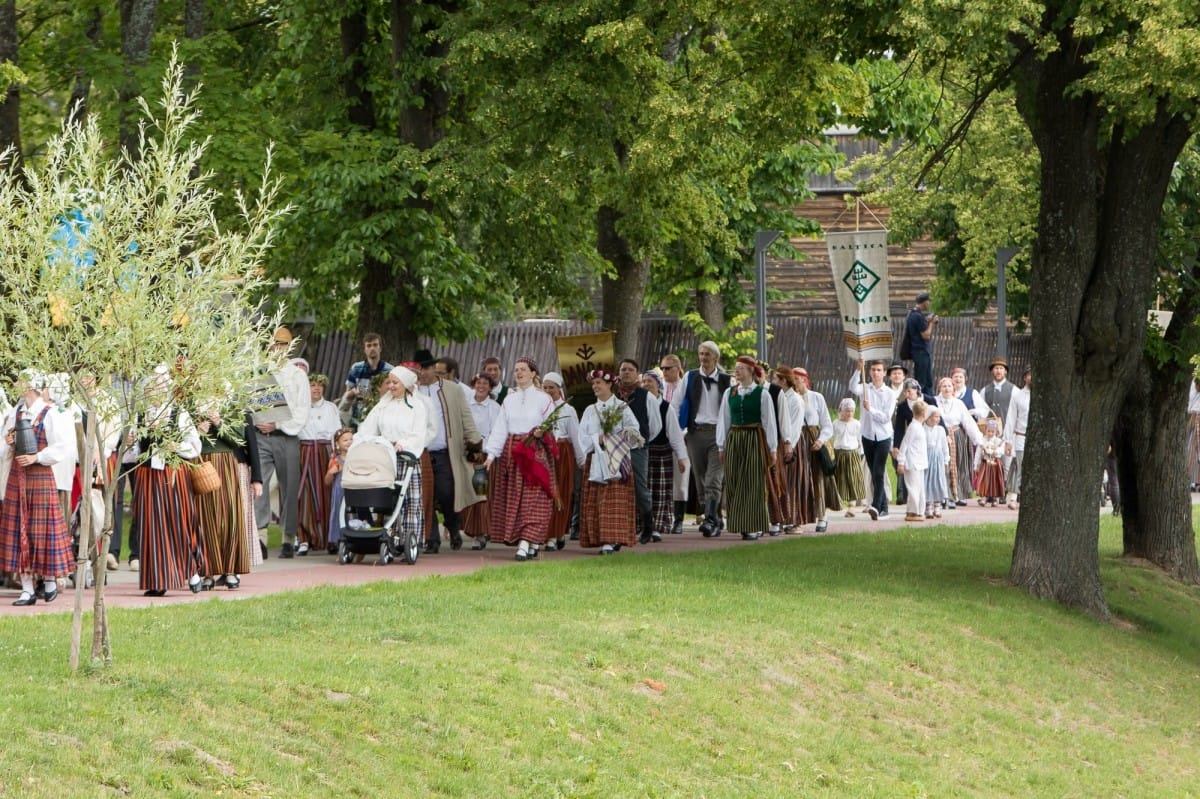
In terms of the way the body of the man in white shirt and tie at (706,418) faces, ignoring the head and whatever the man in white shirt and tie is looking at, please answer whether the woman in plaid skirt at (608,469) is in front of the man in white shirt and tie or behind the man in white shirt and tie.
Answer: in front

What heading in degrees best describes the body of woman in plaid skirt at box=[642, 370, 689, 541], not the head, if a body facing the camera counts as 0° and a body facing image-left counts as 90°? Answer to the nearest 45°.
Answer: approximately 45°

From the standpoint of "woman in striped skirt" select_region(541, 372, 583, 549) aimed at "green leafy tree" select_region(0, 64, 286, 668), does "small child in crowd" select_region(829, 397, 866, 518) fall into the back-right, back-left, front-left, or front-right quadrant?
back-left

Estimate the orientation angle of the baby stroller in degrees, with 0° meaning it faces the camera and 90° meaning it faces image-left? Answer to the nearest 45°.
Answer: approximately 45°

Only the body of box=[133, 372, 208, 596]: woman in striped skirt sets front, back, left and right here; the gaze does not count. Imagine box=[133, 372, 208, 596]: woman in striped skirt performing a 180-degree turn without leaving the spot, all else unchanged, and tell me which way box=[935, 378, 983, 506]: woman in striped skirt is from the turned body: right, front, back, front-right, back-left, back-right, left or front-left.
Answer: front

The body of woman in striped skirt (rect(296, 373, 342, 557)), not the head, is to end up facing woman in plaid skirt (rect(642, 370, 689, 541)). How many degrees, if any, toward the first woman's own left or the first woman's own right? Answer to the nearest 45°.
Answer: approximately 135° to the first woman's own left

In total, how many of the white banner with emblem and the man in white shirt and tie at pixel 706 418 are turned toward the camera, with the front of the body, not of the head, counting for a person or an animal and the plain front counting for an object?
2

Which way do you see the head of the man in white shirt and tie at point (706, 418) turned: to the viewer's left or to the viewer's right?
to the viewer's left

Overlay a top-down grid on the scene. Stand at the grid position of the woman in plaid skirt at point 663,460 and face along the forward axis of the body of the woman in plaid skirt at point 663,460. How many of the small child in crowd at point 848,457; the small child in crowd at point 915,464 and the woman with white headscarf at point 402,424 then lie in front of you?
1
